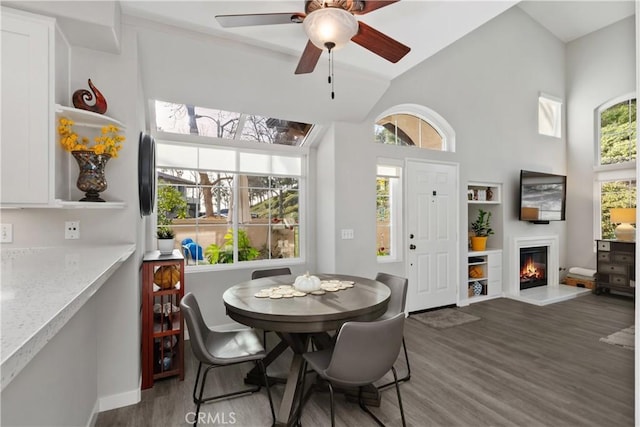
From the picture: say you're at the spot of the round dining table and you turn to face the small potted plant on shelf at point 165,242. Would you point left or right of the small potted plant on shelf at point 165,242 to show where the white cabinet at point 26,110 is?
left

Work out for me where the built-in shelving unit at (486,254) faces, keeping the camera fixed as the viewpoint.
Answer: facing the viewer and to the right of the viewer

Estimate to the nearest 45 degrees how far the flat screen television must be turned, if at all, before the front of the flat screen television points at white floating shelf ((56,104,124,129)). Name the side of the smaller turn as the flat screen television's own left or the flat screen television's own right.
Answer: approximately 45° to the flat screen television's own right

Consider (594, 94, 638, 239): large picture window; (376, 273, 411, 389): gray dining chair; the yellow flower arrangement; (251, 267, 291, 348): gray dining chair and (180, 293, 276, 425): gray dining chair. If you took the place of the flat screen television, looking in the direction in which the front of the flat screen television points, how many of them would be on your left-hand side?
1

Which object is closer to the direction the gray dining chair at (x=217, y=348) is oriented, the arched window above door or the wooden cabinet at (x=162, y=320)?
the arched window above door

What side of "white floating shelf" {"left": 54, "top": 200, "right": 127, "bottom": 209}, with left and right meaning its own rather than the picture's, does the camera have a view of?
front

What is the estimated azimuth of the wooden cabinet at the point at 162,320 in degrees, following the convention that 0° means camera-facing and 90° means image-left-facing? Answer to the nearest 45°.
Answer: approximately 315°

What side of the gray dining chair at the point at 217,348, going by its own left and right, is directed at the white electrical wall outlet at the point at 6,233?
back

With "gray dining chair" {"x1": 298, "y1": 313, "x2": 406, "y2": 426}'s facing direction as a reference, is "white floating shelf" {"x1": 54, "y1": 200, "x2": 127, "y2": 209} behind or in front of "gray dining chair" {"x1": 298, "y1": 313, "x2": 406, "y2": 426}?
in front

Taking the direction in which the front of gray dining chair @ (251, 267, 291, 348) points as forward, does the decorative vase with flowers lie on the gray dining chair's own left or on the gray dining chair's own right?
on the gray dining chair's own right

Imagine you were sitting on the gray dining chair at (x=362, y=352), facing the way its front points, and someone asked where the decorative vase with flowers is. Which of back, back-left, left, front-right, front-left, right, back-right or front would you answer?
front-left

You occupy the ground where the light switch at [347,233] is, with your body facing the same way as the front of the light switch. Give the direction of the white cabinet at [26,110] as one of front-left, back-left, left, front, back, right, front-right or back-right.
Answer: front-right

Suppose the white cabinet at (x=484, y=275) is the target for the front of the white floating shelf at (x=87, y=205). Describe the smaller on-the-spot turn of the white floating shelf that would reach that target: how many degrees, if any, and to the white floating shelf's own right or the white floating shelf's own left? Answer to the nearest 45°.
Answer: approximately 90° to the white floating shelf's own left

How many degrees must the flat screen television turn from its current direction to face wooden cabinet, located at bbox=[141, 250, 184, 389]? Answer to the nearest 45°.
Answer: approximately 90° to its right

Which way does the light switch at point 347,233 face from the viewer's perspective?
toward the camera
